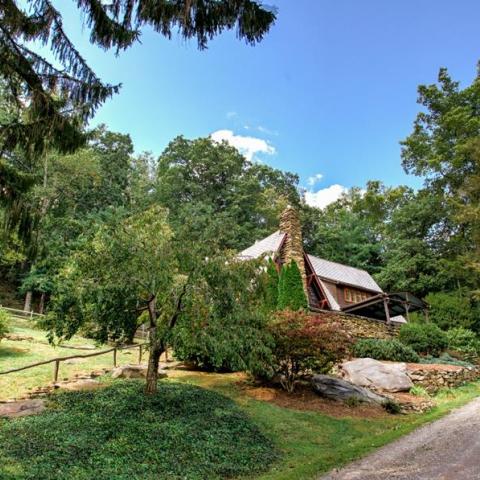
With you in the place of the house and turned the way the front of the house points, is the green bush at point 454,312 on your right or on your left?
on your left

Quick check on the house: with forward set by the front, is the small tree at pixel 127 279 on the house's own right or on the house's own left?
on the house's own right

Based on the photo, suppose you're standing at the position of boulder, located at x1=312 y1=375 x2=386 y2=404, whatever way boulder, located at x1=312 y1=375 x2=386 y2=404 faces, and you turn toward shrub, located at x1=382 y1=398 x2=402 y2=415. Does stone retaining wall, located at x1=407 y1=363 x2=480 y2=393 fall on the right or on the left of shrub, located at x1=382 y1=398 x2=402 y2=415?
left

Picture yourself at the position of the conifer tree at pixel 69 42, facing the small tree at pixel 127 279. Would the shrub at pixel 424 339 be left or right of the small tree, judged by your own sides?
right

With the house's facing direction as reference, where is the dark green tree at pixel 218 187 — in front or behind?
behind

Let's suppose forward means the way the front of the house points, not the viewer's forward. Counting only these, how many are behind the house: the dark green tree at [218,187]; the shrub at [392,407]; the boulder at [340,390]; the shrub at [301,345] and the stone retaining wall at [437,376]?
1

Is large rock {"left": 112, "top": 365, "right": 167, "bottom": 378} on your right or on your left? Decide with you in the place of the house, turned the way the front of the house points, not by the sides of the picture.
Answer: on your right

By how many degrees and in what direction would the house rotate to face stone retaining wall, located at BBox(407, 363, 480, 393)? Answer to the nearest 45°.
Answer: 0° — it already faces it

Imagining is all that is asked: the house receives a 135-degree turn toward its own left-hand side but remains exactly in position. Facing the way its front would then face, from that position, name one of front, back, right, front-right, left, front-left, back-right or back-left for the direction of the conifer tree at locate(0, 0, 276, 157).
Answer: back

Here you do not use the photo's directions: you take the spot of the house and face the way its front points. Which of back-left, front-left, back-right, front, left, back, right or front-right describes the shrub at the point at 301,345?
front-right

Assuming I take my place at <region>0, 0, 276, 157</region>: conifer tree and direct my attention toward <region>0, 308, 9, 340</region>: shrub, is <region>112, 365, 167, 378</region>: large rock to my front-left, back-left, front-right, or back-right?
front-right

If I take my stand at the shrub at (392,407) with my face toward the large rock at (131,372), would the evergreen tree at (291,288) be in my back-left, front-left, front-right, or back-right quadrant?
front-right

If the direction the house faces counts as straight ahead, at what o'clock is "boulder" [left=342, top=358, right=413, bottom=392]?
The boulder is roughly at 1 o'clock from the house.
